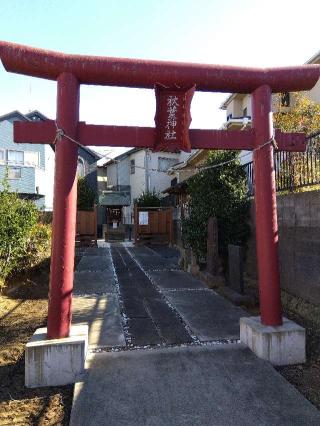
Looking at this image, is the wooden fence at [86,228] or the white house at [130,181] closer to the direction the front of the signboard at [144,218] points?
the wooden fence

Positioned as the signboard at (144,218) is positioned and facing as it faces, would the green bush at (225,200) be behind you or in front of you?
in front

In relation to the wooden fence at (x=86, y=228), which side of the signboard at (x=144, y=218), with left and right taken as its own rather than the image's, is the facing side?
right

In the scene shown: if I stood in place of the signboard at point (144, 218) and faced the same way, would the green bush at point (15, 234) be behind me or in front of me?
in front

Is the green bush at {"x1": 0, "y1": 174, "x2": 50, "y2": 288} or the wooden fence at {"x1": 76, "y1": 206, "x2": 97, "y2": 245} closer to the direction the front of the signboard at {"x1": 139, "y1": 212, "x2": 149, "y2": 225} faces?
the green bush

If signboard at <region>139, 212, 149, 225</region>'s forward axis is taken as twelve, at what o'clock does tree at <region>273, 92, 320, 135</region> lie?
The tree is roughly at 11 o'clock from the signboard.

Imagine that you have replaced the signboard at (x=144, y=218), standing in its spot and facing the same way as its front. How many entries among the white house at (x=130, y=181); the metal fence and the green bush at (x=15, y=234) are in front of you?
2

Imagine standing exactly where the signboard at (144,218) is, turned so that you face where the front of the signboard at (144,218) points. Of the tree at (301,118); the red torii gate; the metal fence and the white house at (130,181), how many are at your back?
1

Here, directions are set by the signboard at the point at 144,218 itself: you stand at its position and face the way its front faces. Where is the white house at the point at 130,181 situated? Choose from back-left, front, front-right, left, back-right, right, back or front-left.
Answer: back

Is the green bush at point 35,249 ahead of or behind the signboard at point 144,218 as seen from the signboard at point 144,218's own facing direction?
ahead

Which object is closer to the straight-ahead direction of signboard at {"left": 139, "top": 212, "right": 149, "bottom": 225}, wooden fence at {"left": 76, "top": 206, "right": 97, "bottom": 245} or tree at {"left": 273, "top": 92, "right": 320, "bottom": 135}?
the tree

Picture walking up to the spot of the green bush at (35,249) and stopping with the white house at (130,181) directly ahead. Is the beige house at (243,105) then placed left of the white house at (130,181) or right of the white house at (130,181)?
right

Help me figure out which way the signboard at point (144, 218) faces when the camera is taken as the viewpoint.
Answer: facing the viewer
